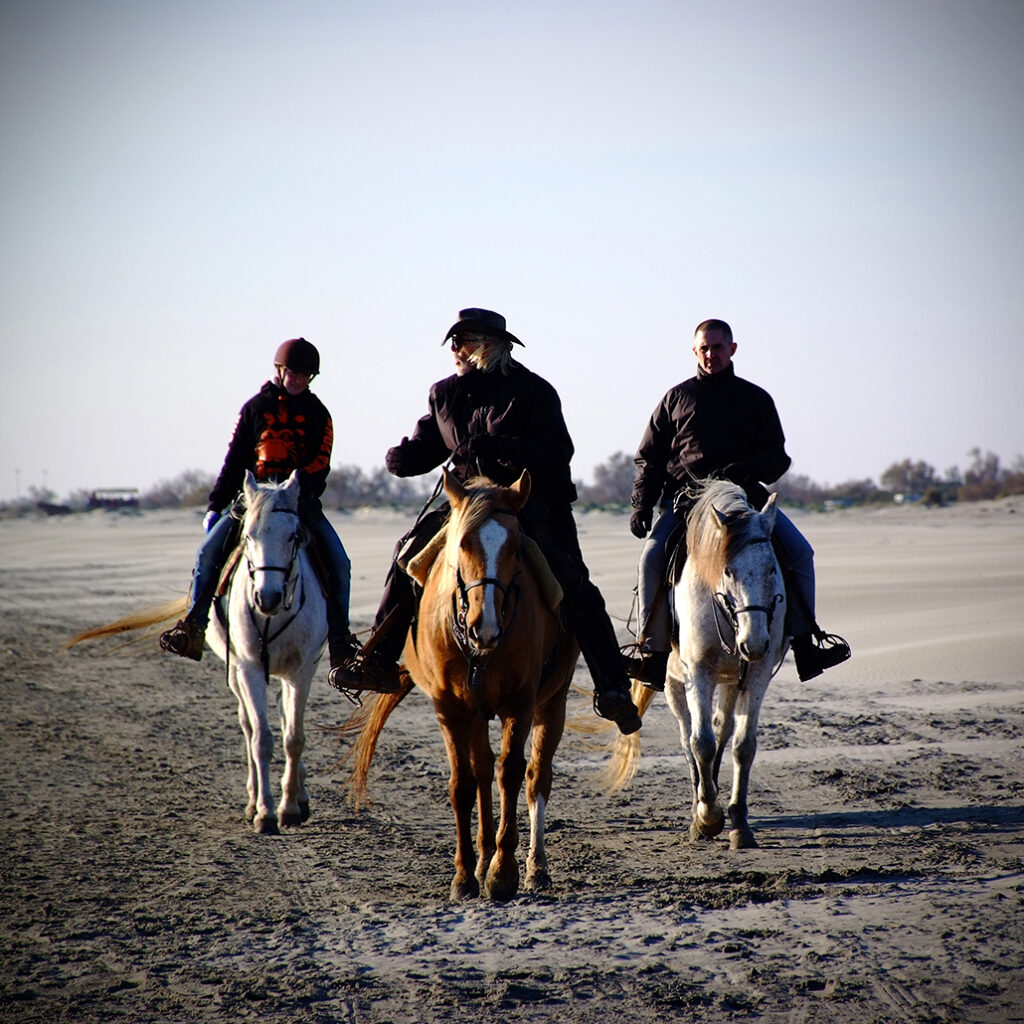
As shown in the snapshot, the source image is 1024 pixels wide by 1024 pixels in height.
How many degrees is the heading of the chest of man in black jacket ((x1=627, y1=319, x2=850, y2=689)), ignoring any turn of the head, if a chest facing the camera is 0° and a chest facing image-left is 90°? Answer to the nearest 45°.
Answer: approximately 0°

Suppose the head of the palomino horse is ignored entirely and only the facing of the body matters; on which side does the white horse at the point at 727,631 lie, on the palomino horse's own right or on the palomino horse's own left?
on the palomino horse's own left

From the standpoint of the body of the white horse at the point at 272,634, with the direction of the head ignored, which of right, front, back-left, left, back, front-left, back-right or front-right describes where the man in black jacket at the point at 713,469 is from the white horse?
left

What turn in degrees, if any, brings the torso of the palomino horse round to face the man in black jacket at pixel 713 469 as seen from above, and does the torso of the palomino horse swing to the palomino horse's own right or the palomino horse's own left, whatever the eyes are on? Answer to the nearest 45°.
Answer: approximately 135° to the palomino horse's own left
